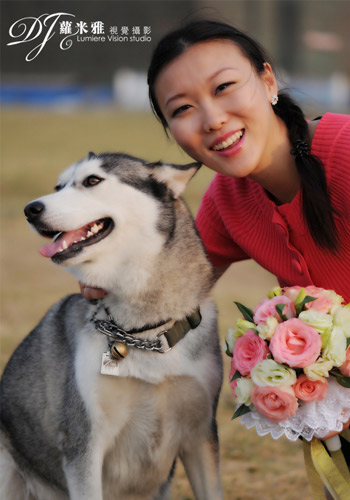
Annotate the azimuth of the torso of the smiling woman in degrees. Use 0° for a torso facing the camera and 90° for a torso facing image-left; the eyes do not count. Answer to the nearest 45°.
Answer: approximately 0°

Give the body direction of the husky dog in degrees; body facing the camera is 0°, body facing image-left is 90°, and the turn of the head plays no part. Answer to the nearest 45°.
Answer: approximately 315°

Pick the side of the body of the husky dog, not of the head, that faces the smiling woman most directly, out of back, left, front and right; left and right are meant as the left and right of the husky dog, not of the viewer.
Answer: left
